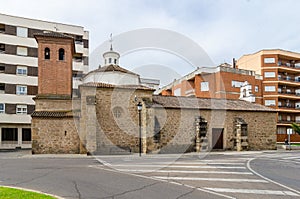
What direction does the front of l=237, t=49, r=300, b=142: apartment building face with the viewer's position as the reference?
facing the viewer and to the right of the viewer

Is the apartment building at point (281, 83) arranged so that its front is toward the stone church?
no

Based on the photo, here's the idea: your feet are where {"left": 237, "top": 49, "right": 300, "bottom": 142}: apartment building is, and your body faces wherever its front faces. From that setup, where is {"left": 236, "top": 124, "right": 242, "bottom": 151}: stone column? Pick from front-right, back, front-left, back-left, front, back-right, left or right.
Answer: front-right

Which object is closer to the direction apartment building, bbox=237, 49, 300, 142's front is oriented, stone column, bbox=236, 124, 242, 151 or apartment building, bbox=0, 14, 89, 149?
the stone column

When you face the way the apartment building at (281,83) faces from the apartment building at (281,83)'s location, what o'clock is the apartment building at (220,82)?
the apartment building at (220,82) is roughly at 3 o'clock from the apartment building at (281,83).

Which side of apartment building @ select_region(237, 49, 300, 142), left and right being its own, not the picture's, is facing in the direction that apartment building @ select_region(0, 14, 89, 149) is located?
right

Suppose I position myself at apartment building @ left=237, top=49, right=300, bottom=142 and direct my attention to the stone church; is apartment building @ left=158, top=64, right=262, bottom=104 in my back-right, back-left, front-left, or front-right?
front-right
